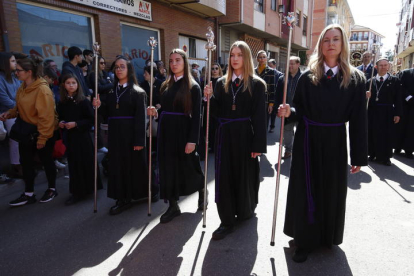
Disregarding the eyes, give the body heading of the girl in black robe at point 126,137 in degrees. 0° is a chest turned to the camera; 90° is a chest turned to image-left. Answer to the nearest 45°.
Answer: approximately 45°

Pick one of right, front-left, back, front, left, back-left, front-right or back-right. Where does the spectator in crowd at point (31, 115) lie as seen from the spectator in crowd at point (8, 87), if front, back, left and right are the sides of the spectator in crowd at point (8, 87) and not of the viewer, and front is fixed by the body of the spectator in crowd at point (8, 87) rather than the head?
right

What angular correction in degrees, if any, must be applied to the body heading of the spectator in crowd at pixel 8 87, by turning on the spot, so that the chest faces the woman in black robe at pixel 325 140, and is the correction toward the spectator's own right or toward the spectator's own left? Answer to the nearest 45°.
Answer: approximately 45° to the spectator's own right

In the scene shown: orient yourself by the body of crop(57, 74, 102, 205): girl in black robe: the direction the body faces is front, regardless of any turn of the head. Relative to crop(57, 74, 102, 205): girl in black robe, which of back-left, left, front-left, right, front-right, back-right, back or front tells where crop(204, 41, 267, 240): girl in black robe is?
left

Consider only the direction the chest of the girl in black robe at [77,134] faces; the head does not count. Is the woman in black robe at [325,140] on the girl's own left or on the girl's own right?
on the girl's own left

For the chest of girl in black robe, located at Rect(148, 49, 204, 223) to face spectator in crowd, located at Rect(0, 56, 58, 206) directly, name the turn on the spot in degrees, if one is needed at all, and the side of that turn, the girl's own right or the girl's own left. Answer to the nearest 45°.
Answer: approximately 45° to the girl's own right
